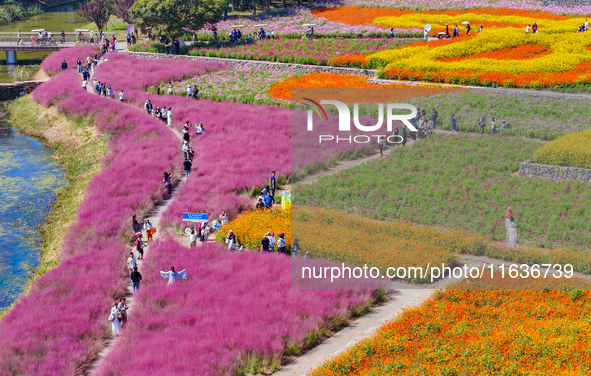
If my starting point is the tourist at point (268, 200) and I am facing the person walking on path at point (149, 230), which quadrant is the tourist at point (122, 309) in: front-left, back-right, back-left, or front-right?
front-left

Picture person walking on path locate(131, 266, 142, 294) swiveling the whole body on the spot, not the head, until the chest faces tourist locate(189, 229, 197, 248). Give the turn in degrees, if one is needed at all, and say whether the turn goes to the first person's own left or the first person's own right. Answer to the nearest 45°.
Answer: approximately 45° to the first person's own right

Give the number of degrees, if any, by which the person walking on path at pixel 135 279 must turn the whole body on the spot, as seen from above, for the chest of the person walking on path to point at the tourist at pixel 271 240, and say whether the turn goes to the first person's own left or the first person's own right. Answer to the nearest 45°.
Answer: approximately 90° to the first person's own right

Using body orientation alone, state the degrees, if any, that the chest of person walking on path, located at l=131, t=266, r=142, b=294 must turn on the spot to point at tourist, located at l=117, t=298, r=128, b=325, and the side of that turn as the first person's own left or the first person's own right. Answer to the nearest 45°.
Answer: approximately 180°

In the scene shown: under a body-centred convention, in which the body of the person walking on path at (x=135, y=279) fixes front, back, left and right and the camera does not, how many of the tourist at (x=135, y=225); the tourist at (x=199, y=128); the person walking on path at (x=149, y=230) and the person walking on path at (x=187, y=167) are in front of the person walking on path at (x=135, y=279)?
4

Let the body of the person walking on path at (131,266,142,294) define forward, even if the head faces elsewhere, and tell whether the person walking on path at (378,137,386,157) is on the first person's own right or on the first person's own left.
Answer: on the first person's own right

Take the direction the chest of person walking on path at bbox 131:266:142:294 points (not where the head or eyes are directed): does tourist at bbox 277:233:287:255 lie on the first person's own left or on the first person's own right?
on the first person's own right

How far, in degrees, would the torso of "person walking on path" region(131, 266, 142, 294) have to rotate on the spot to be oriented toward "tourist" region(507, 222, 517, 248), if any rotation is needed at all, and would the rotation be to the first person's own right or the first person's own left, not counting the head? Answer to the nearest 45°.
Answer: approximately 90° to the first person's own right

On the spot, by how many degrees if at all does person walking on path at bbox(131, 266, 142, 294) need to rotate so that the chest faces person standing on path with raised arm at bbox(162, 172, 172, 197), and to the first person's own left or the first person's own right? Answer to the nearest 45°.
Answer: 0° — they already face them

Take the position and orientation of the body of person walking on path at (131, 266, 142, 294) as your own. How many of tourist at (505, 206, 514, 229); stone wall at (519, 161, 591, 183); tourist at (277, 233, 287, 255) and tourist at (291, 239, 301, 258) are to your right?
4

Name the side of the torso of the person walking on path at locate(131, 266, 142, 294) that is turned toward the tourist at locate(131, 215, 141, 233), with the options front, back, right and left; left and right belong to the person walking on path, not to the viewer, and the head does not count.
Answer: front

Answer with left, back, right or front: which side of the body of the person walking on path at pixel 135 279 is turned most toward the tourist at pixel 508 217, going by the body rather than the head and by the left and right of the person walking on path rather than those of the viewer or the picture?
right

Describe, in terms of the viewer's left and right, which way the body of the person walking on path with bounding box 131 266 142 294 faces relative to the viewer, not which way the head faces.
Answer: facing away from the viewer

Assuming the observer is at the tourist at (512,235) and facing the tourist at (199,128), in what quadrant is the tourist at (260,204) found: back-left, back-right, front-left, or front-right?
front-left

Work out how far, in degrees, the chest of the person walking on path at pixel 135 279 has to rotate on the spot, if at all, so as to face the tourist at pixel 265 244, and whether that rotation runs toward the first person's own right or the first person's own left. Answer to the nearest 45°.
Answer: approximately 90° to the first person's own right
